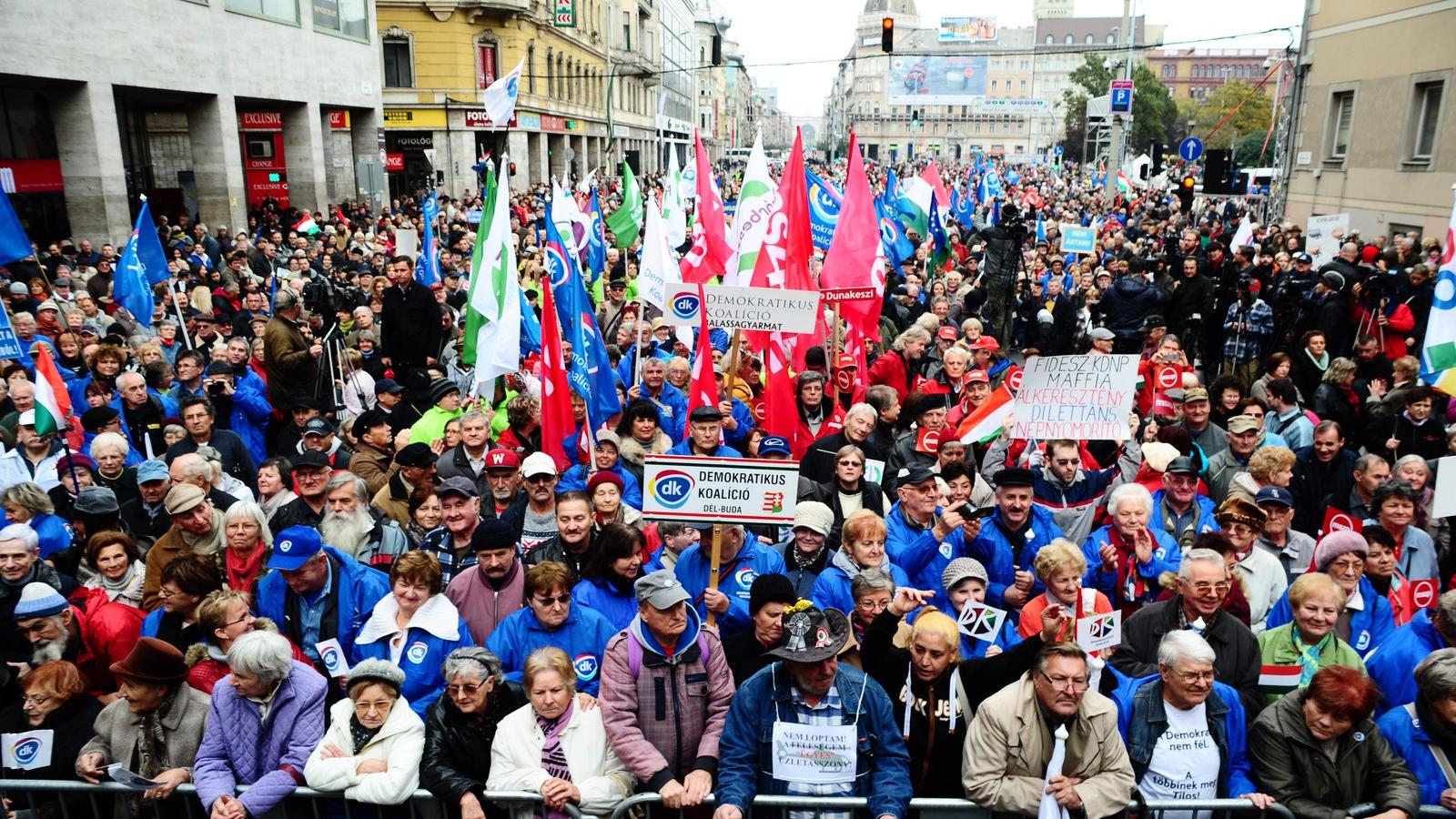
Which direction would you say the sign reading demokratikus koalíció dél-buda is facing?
toward the camera

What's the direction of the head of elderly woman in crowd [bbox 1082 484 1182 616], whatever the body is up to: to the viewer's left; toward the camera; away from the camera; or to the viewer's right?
toward the camera

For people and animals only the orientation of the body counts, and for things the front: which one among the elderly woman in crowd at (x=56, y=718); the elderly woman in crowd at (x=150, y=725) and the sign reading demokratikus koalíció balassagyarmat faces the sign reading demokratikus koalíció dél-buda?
the sign reading demokratikus koalíció balassagyarmat

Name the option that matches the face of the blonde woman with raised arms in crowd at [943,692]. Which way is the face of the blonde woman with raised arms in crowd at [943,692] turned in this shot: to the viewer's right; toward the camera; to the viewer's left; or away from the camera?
toward the camera

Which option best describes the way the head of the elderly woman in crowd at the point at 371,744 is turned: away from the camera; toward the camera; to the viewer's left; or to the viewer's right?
toward the camera

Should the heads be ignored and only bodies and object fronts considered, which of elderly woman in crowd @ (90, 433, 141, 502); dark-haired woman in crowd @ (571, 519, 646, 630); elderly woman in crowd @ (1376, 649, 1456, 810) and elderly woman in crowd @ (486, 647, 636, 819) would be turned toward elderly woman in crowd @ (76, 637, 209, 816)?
elderly woman in crowd @ (90, 433, 141, 502)

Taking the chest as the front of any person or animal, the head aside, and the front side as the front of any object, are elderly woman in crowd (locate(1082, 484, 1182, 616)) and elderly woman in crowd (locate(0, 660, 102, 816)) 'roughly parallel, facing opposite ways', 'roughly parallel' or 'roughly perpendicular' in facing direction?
roughly parallel

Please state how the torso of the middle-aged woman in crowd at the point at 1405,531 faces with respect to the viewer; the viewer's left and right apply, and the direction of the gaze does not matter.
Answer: facing the viewer

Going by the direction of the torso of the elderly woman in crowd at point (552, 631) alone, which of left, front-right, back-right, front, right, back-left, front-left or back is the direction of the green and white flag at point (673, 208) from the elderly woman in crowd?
back

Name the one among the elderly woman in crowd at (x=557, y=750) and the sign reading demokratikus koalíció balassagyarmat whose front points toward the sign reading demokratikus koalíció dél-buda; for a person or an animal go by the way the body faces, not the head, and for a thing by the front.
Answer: the sign reading demokratikus koalíció balassagyarmat

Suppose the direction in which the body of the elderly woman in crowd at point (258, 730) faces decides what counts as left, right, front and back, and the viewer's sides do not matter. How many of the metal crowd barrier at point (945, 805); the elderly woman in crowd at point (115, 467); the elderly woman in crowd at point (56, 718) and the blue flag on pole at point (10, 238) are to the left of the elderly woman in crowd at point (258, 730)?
1

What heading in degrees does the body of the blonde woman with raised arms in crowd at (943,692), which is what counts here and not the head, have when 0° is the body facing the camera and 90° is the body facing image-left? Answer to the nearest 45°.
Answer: approximately 0°

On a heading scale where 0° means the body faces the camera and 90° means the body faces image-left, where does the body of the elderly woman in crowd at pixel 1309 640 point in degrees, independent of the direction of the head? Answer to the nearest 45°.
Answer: approximately 0°

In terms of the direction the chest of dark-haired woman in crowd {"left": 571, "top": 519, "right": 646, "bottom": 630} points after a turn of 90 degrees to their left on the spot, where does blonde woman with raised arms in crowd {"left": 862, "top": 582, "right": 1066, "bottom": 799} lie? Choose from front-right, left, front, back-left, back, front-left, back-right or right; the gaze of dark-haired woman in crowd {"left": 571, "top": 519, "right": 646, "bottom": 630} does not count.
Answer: right

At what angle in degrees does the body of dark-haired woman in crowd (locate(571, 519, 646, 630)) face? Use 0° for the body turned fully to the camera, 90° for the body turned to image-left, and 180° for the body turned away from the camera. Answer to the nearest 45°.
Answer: approximately 315°

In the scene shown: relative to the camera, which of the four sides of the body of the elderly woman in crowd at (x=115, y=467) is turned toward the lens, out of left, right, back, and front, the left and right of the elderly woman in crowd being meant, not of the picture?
front

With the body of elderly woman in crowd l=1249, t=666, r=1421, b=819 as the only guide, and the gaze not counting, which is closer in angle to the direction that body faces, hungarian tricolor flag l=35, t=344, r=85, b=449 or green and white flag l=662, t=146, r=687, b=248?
the hungarian tricolor flag

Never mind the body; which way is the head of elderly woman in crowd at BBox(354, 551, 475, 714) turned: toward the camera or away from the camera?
toward the camera

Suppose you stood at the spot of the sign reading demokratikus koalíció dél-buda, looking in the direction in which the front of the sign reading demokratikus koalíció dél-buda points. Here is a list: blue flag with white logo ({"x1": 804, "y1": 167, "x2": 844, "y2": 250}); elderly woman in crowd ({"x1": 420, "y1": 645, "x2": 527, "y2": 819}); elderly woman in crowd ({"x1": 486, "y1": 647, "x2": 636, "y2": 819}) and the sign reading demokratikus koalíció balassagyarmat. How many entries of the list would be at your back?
2
